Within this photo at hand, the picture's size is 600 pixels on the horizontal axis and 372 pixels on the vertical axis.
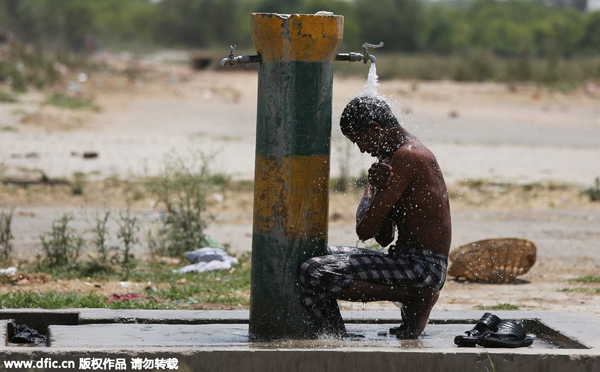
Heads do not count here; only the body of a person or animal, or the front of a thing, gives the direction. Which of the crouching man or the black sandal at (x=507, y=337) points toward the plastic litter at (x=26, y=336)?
the crouching man

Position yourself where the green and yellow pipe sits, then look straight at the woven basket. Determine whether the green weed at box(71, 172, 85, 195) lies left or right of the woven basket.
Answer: left

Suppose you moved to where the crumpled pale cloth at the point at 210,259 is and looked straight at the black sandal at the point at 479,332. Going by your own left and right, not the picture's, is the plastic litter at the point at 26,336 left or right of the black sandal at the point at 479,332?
right

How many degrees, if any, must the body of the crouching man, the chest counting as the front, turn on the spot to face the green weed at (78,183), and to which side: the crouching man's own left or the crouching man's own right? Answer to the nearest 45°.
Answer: approximately 45° to the crouching man's own right

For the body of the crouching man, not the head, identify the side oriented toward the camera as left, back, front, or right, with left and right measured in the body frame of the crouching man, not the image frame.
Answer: left

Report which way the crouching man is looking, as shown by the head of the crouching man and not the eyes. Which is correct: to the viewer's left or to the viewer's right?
to the viewer's left

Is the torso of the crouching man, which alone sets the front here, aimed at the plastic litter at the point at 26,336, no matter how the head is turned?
yes
